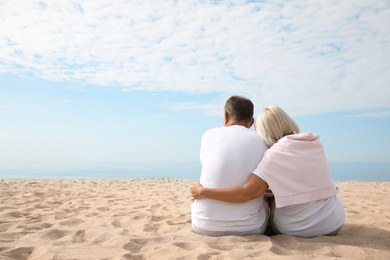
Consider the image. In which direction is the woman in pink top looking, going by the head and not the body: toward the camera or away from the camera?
away from the camera

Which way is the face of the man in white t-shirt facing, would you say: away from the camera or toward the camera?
away from the camera

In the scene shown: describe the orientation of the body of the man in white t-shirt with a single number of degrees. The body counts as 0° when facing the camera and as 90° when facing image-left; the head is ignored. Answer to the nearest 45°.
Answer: approximately 180°
